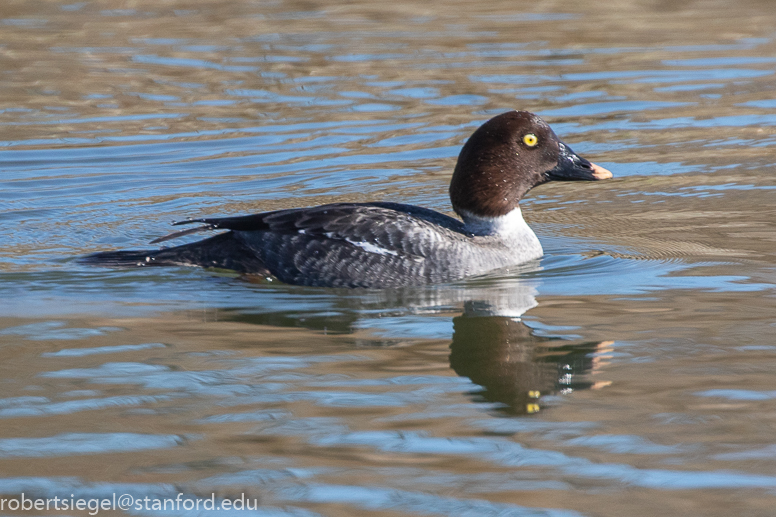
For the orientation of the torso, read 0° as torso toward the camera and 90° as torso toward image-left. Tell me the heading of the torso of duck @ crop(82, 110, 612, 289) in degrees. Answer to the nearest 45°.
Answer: approximately 270°
